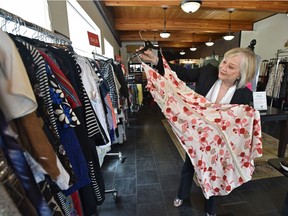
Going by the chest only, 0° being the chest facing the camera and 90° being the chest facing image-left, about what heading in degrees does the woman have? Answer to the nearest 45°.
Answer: approximately 45°

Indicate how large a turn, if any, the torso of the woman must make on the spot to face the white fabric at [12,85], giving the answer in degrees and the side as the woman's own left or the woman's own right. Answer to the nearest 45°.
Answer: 0° — they already face it

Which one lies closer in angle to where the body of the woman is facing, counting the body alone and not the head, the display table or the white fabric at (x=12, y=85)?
the white fabric

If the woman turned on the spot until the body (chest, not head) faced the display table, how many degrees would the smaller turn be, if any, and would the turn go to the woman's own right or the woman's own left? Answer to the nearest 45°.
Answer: approximately 180°
